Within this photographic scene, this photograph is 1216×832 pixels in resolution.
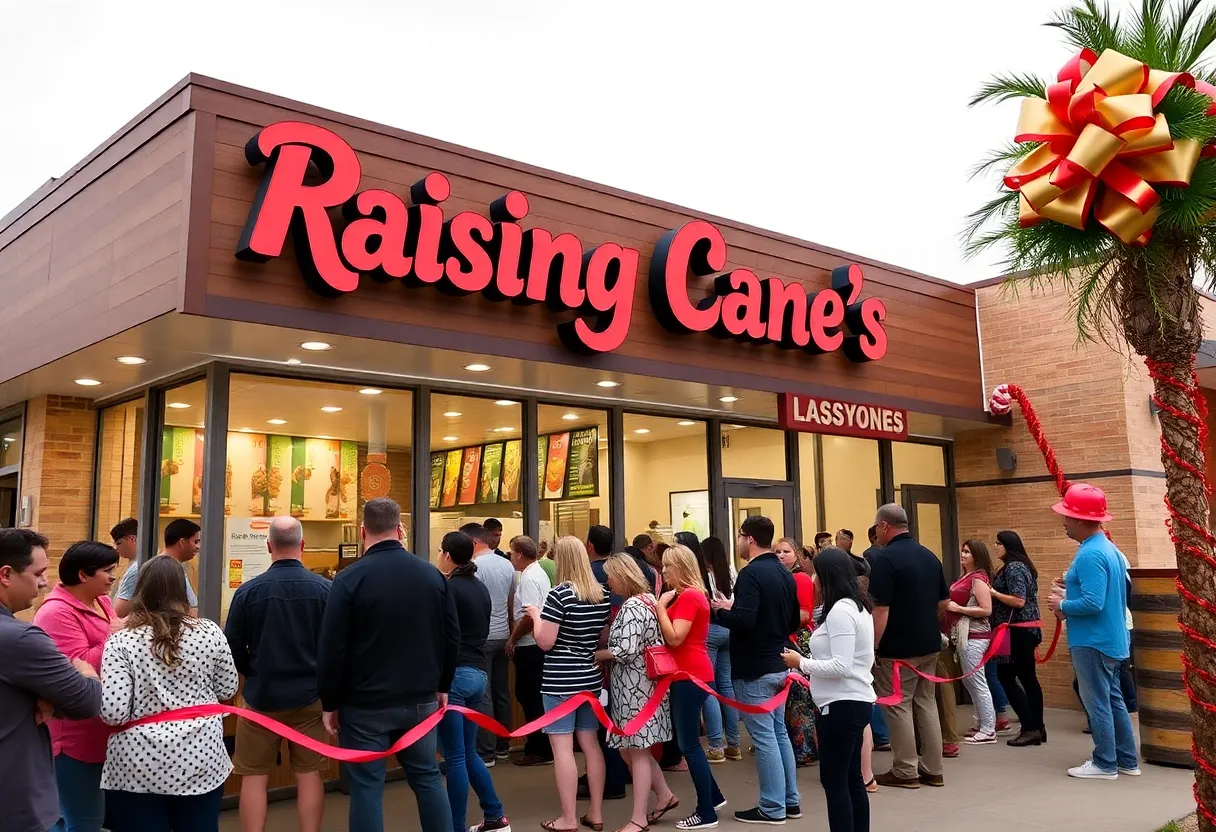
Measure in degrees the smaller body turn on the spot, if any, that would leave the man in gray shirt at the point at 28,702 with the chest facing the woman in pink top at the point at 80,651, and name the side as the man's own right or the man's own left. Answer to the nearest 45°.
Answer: approximately 90° to the man's own left

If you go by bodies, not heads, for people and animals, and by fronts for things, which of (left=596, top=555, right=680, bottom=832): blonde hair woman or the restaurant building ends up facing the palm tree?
the restaurant building

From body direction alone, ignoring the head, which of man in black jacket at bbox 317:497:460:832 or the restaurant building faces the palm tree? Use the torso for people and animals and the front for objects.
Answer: the restaurant building

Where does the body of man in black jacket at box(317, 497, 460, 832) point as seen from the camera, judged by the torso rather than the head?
away from the camera

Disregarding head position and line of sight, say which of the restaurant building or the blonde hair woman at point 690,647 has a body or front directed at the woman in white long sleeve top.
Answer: the restaurant building

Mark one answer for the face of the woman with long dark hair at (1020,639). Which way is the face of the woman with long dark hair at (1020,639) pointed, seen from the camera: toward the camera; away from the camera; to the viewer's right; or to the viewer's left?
to the viewer's left

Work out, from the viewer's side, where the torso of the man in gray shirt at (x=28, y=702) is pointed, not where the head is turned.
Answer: to the viewer's right

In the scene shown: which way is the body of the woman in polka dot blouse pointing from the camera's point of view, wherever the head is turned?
away from the camera

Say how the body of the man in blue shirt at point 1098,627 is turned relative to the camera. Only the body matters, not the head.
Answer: to the viewer's left

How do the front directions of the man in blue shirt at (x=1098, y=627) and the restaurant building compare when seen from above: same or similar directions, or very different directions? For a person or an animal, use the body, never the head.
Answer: very different directions

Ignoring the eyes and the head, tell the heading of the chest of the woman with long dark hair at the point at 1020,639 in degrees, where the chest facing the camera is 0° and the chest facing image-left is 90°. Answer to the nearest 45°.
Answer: approximately 90°

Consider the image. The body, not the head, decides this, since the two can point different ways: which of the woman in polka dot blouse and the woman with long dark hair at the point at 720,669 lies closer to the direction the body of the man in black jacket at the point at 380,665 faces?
the woman with long dark hair
